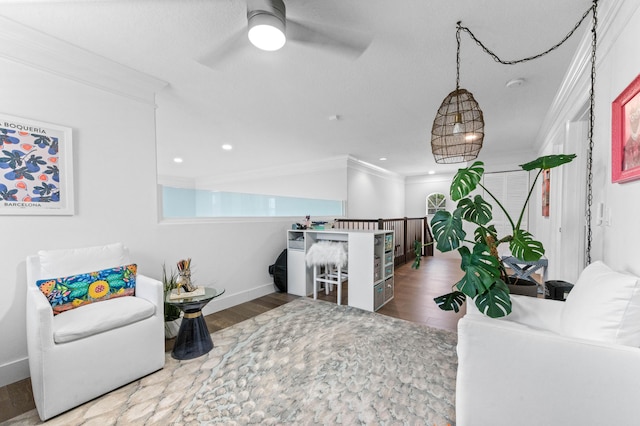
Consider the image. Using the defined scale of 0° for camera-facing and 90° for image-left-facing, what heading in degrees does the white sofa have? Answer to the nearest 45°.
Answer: approximately 90°

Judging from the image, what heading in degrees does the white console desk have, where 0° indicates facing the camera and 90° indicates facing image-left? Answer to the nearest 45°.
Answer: approximately 45°

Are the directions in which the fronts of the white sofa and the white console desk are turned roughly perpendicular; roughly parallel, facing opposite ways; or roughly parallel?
roughly perpendicular

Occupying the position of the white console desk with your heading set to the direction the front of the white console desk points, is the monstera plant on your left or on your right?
on your left

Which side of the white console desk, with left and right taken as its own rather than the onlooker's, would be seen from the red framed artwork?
left

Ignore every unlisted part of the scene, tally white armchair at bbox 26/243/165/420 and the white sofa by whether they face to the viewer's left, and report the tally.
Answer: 1
